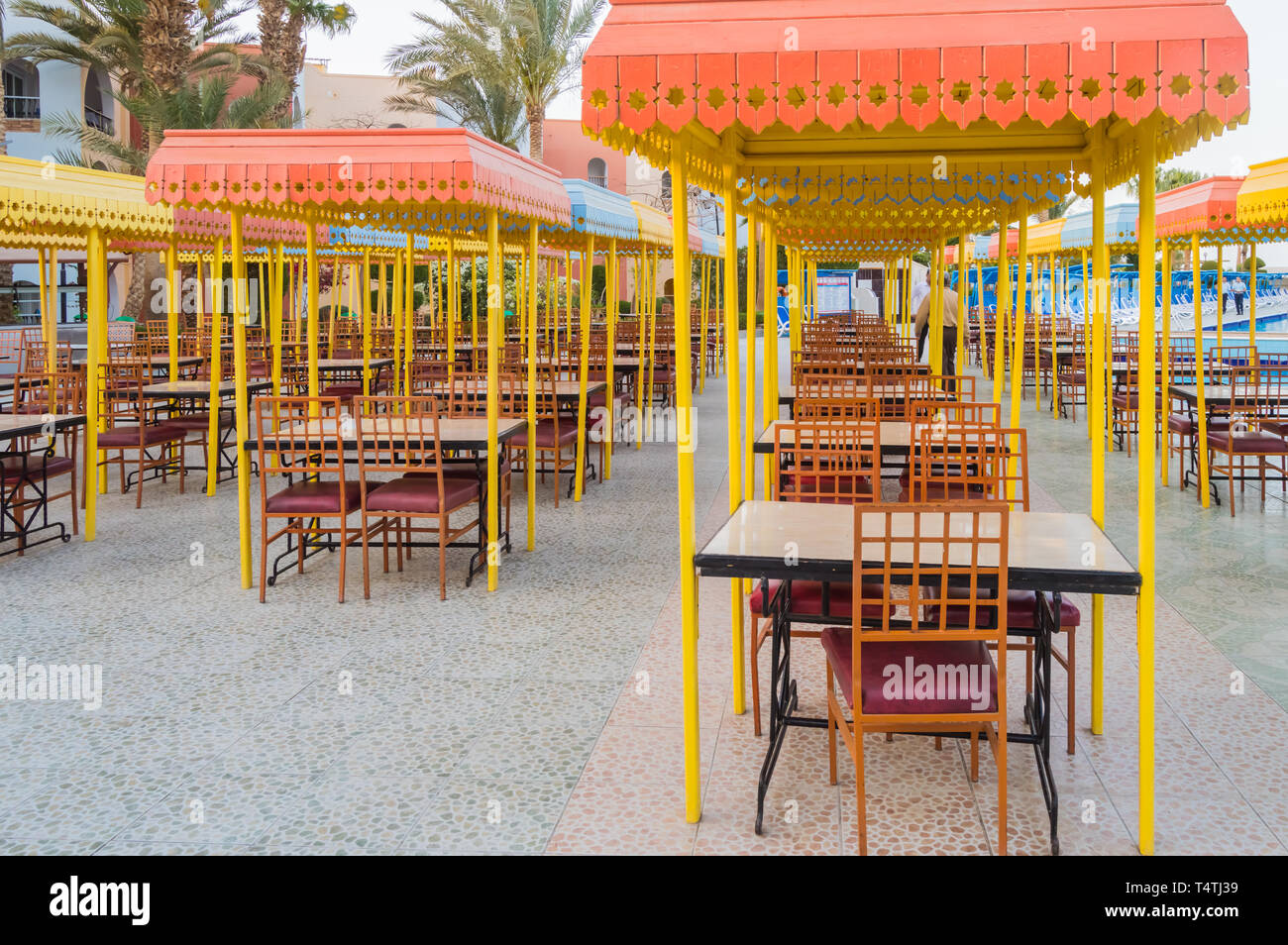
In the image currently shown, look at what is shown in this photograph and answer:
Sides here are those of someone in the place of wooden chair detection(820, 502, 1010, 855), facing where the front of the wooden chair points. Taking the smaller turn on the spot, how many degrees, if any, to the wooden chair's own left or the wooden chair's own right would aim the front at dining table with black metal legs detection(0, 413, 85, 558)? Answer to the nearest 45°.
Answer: approximately 45° to the wooden chair's own left

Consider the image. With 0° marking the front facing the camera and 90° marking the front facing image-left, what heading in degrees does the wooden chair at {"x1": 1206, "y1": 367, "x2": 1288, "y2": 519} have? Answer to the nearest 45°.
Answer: approximately 135°

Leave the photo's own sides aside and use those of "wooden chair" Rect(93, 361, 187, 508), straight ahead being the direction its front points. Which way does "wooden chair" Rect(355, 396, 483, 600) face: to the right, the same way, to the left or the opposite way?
the same way

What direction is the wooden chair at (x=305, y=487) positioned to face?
away from the camera

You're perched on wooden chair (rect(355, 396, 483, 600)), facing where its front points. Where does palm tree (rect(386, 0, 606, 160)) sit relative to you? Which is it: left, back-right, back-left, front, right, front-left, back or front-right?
front-left

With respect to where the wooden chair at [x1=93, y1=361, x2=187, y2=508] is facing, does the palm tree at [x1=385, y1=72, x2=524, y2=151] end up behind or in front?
in front

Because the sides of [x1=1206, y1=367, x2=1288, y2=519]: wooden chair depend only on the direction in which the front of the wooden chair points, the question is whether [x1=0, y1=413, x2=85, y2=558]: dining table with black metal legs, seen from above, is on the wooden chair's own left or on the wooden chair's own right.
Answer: on the wooden chair's own left

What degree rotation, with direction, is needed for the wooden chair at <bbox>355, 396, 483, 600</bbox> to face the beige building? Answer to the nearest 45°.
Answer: approximately 45° to its left

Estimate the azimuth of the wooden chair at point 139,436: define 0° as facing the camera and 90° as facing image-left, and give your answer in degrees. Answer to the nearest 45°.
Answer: approximately 225°

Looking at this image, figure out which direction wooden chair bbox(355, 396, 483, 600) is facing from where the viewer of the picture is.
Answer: facing away from the viewer and to the right of the viewer

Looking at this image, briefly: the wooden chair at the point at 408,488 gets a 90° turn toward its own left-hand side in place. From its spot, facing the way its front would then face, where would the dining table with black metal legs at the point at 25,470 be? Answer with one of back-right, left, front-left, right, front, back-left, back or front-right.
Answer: front

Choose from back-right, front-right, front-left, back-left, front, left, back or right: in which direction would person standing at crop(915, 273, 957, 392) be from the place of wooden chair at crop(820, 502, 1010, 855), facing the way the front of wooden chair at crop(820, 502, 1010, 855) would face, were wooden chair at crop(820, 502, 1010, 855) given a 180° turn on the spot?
back

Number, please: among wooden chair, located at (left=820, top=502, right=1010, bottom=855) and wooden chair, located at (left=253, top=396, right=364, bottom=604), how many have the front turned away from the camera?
2

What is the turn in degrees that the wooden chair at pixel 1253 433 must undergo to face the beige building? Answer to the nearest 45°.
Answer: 0° — it already faces it

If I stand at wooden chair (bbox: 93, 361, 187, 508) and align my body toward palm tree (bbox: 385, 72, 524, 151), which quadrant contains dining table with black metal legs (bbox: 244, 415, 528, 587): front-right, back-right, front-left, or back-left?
back-right

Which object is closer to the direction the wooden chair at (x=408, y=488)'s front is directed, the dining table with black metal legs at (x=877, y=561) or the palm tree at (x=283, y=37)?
the palm tree

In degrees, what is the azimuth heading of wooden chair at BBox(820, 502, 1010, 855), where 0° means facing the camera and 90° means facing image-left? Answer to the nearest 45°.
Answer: approximately 180°
